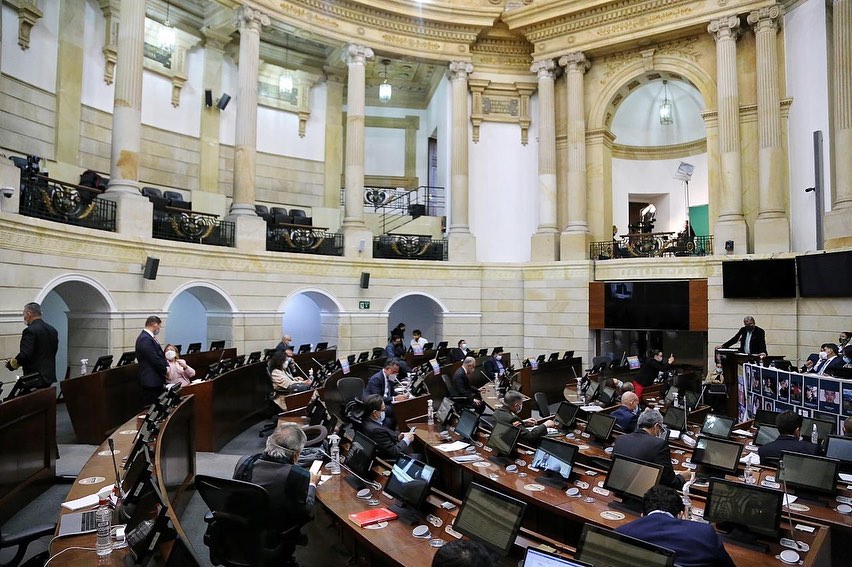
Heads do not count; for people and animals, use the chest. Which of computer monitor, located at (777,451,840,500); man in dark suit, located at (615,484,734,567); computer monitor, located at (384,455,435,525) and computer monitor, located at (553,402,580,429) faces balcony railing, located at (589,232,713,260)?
the man in dark suit

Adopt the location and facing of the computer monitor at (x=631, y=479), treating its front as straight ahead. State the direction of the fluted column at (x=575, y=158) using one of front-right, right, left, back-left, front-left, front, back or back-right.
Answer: back-right

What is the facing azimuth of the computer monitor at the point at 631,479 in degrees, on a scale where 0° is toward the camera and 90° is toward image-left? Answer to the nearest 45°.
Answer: approximately 45°

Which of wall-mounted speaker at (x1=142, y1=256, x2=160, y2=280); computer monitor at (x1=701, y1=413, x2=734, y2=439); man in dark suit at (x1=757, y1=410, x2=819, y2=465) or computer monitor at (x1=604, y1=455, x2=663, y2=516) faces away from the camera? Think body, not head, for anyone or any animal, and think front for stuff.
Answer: the man in dark suit

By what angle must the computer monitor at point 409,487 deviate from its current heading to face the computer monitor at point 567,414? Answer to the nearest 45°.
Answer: approximately 180°

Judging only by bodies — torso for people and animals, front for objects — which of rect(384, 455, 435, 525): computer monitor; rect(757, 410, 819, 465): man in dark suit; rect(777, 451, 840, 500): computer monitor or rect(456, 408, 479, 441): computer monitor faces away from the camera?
the man in dark suit

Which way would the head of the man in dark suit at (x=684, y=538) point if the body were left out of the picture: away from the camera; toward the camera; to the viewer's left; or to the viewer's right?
away from the camera

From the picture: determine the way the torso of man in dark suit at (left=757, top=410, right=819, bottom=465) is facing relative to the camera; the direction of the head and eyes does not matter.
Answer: away from the camera

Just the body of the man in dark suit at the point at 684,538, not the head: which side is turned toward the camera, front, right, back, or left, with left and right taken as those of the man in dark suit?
back

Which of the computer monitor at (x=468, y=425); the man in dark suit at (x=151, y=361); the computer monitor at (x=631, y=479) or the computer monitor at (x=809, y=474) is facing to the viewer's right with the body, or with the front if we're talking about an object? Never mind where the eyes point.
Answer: the man in dark suit

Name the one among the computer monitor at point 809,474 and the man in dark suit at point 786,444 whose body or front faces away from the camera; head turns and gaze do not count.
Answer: the man in dark suit

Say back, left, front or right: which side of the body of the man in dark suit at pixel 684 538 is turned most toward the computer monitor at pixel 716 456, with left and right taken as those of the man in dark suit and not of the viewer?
front

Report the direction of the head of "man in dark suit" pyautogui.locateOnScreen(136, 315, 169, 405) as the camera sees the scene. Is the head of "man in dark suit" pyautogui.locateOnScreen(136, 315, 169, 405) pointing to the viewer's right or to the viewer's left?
to the viewer's right

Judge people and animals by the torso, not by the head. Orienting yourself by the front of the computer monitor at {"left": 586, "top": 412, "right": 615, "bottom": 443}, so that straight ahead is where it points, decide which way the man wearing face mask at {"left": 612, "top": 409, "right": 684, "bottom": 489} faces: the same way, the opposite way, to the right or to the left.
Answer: the opposite way

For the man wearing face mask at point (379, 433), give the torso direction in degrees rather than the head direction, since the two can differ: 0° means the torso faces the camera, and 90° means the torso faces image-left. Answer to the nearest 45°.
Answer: approximately 270°

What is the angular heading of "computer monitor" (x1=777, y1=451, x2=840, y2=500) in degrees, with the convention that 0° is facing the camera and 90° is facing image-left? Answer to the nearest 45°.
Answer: approximately 45°
